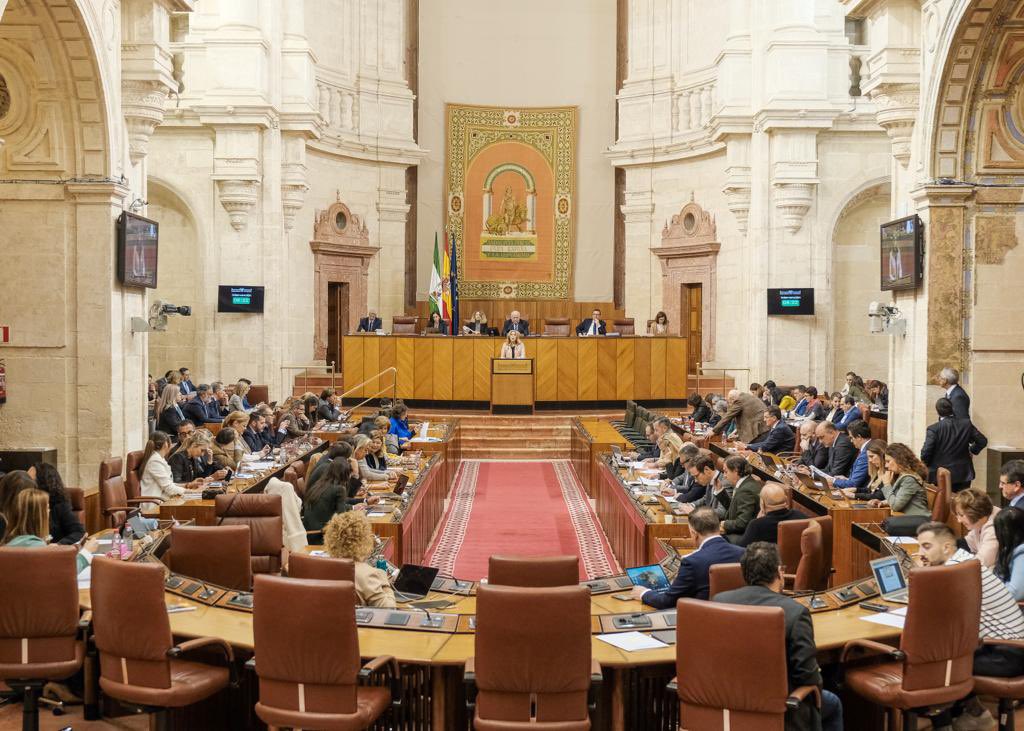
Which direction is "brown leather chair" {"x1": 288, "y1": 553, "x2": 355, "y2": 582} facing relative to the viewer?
away from the camera

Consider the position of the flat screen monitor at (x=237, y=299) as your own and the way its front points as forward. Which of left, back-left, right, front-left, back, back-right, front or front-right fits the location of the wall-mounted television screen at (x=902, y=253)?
front-left

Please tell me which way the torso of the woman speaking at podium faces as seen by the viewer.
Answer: toward the camera

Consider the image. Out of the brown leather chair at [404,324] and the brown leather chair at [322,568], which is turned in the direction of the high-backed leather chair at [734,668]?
the brown leather chair at [404,324]

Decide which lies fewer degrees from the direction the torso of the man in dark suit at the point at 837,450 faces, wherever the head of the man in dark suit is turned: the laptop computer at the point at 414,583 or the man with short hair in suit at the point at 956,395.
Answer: the laptop computer

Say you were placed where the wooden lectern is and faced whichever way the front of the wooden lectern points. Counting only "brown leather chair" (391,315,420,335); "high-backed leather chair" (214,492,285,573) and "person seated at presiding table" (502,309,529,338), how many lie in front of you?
1

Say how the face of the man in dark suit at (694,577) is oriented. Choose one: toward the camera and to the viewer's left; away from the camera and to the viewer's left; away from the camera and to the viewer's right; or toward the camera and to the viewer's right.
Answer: away from the camera and to the viewer's left

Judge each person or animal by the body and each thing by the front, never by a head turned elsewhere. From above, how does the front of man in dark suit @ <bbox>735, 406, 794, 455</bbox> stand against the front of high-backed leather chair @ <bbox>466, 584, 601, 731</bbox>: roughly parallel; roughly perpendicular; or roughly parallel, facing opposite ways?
roughly perpendicular

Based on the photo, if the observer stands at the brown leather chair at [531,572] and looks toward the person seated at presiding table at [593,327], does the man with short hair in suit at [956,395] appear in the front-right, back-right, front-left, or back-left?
front-right

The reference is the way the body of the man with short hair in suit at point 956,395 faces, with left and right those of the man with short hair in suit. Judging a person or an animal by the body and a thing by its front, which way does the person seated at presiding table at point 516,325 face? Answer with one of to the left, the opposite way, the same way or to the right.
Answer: to the left

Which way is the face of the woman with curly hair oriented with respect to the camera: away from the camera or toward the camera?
away from the camera

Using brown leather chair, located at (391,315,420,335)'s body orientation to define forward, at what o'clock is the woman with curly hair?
The woman with curly hair is roughly at 12 o'clock from the brown leather chair.

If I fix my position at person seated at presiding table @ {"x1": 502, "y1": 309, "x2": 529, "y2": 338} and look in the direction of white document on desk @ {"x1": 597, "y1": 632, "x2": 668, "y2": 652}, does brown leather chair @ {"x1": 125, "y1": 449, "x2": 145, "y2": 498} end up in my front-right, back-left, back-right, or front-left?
front-right

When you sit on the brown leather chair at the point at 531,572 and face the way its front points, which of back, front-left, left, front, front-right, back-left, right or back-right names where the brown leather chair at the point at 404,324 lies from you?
front

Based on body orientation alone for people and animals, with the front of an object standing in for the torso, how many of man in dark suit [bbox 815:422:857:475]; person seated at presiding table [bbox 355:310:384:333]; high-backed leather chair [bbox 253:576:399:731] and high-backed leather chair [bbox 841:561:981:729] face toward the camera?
1

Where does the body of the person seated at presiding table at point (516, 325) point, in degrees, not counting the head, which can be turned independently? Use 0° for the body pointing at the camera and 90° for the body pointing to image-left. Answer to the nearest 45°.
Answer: approximately 0°

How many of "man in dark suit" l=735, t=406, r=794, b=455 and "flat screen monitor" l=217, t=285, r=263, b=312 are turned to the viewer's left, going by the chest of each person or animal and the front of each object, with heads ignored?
1

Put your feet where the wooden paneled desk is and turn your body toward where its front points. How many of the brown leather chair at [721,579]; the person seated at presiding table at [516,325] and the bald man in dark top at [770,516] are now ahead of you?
2

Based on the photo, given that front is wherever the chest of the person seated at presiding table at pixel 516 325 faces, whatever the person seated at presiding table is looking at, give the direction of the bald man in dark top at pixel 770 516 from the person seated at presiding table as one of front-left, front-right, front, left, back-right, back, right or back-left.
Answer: front

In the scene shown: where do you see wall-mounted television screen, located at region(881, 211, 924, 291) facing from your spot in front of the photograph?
facing the viewer and to the left of the viewer
